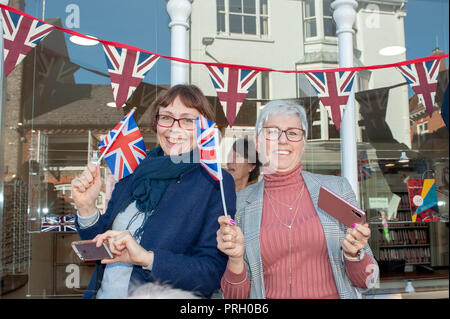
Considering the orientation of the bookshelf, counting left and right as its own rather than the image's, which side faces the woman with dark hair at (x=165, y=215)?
front

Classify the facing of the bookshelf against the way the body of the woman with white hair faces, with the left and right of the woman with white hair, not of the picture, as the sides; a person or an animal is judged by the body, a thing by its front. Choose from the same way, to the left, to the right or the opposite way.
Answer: the same way

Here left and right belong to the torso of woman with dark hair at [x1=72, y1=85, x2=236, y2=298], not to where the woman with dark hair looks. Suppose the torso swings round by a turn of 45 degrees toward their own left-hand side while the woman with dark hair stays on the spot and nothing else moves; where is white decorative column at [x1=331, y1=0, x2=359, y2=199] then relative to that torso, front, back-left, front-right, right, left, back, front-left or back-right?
back-left

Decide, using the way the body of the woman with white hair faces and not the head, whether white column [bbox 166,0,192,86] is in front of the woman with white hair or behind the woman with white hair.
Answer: behind

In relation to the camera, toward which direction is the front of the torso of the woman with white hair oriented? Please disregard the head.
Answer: toward the camera

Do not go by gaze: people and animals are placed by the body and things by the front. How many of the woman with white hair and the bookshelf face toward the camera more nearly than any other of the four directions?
2

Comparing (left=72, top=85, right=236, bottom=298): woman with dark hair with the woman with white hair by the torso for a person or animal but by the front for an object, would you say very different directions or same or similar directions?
same or similar directions

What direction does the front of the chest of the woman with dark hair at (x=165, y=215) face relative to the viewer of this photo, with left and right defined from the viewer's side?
facing the viewer and to the left of the viewer

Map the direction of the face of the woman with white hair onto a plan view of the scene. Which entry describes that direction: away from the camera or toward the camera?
toward the camera

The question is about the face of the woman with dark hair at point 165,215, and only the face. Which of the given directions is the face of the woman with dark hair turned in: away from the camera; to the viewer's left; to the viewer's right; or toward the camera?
toward the camera

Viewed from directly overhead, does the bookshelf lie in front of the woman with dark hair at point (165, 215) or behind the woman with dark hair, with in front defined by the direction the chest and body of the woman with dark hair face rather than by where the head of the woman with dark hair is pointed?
behind

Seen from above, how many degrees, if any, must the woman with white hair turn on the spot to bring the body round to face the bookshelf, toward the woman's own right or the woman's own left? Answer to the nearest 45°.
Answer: approximately 180°

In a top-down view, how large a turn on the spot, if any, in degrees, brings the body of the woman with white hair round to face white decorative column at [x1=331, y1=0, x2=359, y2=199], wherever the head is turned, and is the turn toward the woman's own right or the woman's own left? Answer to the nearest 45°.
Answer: approximately 180°

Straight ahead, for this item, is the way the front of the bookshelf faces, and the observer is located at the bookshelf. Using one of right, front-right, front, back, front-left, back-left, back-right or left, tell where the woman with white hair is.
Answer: front
